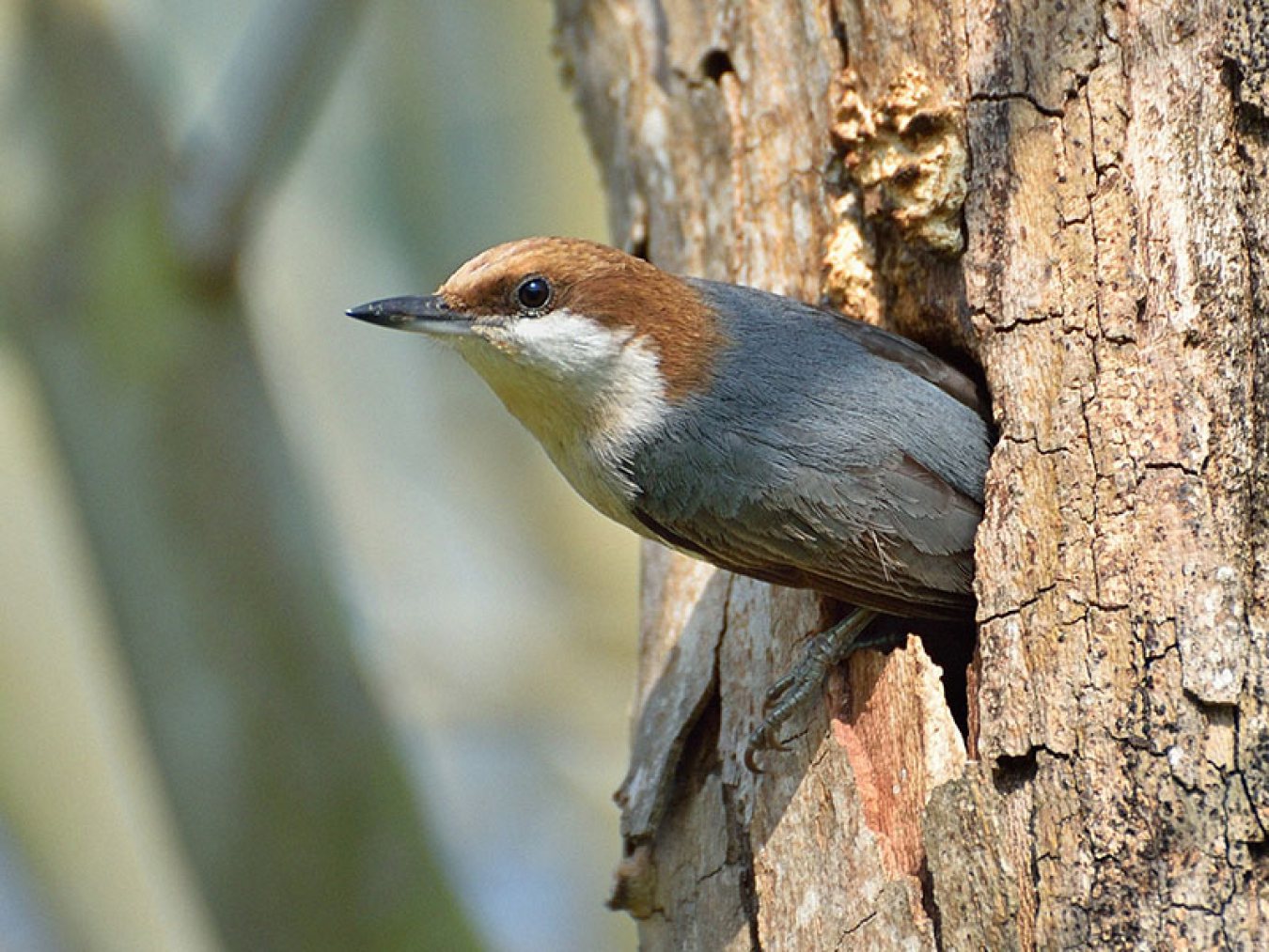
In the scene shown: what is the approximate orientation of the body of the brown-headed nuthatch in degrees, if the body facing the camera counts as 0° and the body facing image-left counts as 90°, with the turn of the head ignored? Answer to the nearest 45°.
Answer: approximately 90°
